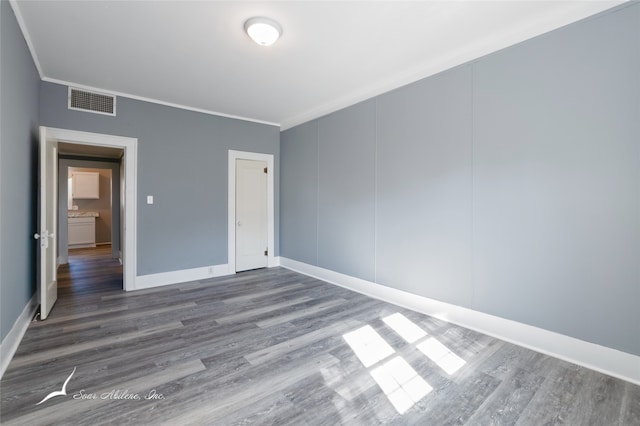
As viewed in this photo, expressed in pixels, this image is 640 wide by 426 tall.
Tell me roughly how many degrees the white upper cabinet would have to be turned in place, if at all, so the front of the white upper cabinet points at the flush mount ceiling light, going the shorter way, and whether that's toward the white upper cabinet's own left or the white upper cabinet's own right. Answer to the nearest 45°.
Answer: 0° — it already faces it

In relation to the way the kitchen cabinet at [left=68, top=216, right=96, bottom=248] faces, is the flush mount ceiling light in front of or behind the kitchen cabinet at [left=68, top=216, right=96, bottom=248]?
in front

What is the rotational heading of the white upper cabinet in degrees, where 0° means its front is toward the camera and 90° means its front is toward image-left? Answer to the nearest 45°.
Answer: approximately 0°

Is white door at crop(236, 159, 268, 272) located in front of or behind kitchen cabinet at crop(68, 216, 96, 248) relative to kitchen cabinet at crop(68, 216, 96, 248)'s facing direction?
in front

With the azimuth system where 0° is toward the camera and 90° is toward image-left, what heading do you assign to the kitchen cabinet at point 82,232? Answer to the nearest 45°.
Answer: approximately 0°

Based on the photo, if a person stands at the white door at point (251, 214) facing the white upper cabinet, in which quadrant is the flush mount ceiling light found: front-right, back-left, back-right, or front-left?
back-left

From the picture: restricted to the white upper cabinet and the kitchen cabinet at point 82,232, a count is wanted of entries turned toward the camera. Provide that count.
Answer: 2

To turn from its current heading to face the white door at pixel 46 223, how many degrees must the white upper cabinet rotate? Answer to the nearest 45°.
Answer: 0° — it already faces it
